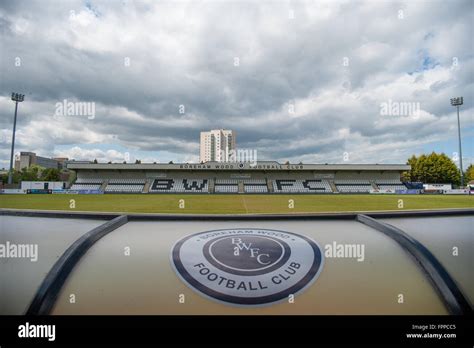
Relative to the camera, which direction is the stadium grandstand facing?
toward the camera
